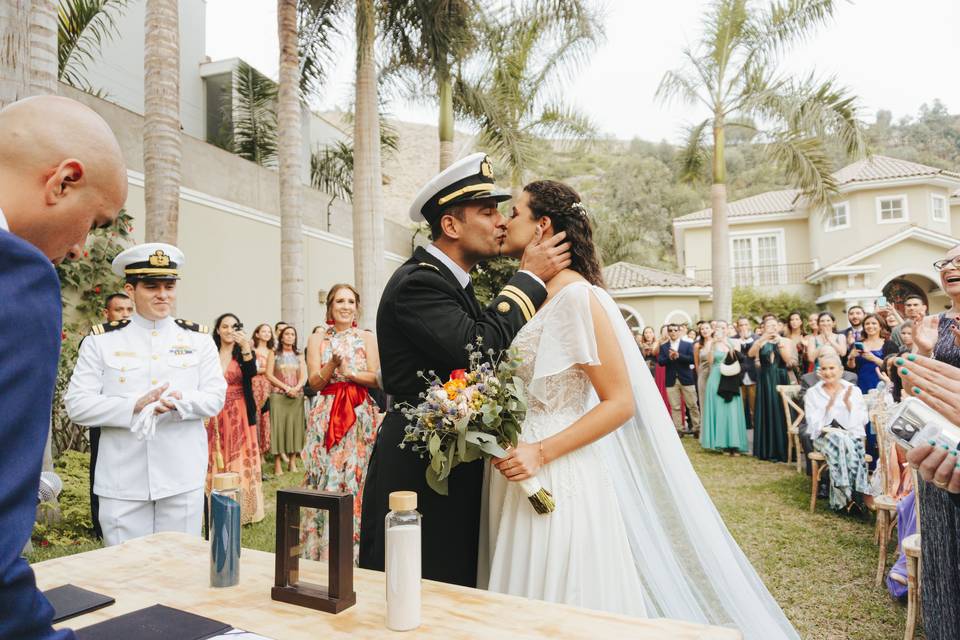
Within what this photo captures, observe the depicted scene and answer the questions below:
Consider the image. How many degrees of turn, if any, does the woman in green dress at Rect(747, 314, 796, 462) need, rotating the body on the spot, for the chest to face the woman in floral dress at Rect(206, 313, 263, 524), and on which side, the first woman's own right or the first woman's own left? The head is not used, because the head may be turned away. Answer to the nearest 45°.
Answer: approximately 45° to the first woman's own right

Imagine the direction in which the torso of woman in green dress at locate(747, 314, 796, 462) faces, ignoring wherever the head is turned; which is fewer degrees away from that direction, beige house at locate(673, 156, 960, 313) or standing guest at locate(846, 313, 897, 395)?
the standing guest

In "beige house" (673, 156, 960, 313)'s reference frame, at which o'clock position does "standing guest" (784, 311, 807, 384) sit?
The standing guest is roughly at 12 o'clock from the beige house.

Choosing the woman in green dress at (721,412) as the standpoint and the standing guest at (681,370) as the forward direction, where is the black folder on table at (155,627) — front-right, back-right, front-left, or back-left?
back-left

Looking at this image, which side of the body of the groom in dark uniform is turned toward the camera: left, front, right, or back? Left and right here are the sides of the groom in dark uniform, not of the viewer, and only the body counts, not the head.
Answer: right

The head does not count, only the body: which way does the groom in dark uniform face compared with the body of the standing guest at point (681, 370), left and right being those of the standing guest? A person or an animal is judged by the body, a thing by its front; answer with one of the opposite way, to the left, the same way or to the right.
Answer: to the left

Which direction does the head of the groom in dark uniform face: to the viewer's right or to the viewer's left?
to the viewer's right
